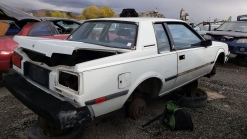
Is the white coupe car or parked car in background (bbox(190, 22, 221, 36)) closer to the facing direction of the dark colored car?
the white coupe car

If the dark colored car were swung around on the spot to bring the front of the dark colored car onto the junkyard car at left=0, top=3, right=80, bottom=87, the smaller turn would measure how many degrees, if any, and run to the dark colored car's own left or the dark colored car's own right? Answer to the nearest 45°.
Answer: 0° — it already faces it

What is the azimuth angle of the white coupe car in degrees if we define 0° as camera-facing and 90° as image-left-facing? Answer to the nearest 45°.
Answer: approximately 225°
